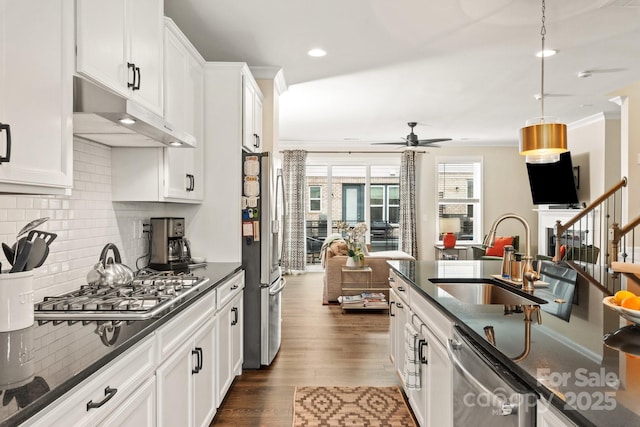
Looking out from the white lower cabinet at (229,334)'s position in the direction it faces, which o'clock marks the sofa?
The sofa is roughly at 10 o'clock from the white lower cabinet.

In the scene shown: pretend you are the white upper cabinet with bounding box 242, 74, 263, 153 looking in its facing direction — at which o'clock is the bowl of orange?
The bowl of orange is roughly at 2 o'clock from the white upper cabinet.

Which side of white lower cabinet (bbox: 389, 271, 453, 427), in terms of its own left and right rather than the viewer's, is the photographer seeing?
left

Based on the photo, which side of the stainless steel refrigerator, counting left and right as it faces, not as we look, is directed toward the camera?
right

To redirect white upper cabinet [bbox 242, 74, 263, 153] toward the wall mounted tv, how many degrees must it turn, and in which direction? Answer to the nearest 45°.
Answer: approximately 45° to its left

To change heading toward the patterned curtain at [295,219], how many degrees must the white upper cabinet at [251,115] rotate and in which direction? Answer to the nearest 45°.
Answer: approximately 90° to its left

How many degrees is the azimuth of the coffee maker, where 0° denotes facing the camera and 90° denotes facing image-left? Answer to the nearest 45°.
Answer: approximately 315°

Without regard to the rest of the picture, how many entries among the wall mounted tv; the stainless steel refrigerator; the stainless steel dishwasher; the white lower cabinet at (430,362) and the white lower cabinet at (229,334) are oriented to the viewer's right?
2

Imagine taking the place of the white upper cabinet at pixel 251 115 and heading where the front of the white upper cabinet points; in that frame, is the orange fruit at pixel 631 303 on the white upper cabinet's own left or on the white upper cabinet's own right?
on the white upper cabinet's own right

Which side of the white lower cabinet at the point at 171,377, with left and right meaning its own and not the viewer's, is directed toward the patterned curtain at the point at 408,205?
left

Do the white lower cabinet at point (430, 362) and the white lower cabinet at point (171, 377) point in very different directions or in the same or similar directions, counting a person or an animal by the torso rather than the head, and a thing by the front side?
very different directions

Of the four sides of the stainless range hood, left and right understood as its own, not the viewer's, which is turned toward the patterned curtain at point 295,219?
left

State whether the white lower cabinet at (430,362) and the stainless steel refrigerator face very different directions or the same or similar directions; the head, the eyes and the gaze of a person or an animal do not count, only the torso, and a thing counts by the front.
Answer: very different directions

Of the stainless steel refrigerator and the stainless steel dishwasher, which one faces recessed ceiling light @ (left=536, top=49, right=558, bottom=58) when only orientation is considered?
the stainless steel refrigerator

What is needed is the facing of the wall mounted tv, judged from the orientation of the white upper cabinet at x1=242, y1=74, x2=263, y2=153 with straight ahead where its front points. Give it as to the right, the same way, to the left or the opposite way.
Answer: the opposite way

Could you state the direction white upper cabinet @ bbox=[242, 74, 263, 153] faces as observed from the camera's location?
facing to the right of the viewer
